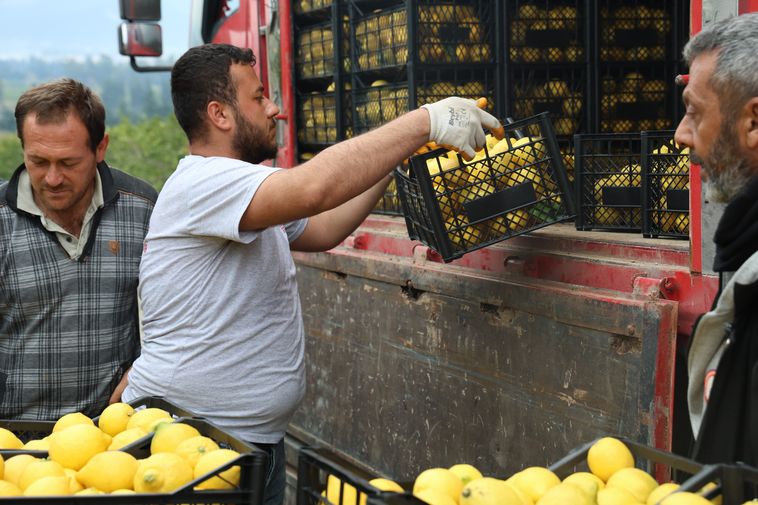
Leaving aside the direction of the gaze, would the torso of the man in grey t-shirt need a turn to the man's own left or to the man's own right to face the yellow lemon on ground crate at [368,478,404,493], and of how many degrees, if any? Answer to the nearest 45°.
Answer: approximately 90° to the man's own right

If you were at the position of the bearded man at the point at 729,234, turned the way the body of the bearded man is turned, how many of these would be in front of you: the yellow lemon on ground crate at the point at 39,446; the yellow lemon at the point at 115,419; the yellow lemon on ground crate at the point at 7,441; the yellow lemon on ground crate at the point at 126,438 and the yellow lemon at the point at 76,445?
5

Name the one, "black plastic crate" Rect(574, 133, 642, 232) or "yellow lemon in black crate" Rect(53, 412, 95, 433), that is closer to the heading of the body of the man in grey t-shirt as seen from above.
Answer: the black plastic crate

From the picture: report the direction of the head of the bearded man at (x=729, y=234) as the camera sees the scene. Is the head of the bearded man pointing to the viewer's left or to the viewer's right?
to the viewer's left

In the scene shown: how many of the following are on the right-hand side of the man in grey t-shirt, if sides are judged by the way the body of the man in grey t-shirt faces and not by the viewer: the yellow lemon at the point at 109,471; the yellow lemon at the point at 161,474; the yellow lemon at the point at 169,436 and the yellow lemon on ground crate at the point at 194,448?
4

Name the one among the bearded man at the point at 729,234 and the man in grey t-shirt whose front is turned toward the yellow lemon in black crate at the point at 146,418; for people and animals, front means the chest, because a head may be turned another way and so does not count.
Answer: the bearded man

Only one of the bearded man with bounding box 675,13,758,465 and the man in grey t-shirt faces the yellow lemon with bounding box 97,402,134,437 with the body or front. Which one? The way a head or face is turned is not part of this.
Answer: the bearded man

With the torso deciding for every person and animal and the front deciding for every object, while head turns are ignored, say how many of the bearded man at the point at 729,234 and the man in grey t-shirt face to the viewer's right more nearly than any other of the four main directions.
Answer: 1

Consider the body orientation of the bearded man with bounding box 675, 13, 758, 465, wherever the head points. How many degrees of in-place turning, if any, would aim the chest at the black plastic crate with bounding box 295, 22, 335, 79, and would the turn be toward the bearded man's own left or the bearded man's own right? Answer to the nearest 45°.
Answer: approximately 45° to the bearded man's own right

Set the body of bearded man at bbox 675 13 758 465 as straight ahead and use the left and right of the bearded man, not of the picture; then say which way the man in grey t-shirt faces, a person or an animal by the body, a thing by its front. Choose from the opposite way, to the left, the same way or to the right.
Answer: the opposite way

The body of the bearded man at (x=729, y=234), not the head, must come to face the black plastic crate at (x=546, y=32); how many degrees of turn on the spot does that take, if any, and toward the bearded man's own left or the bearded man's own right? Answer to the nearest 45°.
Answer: approximately 90° to the bearded man's own right

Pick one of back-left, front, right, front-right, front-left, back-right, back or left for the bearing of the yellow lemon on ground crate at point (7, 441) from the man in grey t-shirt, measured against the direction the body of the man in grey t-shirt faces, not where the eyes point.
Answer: back-right

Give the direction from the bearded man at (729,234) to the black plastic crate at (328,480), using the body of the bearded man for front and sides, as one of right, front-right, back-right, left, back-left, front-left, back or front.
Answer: front-left

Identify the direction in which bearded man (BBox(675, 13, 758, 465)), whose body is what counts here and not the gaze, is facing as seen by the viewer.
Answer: to the viewer's left

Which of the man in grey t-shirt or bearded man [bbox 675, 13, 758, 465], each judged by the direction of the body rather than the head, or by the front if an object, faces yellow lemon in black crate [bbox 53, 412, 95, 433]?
the bearded man

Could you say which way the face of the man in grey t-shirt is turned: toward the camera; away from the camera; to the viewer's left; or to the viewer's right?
to the viewer's right

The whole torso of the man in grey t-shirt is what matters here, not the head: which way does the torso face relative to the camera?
to the viewer's right
